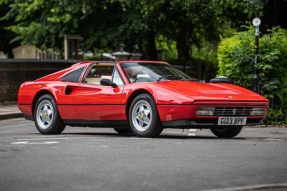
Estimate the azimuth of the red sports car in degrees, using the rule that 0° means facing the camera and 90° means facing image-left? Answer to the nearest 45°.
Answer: approximately 315°

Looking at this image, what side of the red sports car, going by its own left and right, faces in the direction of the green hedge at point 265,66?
left

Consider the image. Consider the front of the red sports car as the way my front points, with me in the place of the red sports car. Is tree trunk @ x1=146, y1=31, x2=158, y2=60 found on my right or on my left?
on my left
